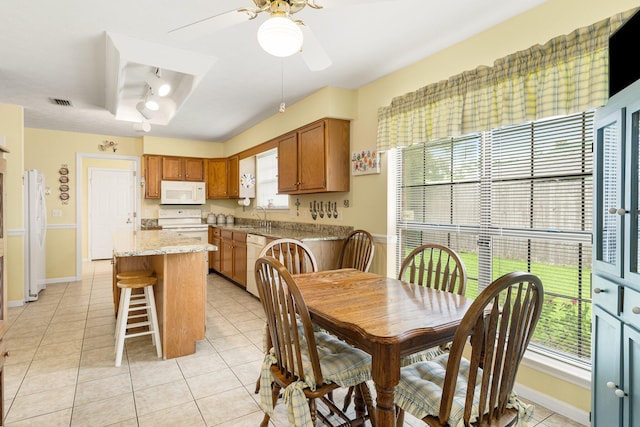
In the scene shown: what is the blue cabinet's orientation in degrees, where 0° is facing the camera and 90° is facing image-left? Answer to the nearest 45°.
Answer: approximately 45°

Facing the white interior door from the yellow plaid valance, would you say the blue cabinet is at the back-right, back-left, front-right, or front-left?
back-left

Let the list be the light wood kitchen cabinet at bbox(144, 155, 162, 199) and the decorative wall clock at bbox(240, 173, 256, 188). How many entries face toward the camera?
2

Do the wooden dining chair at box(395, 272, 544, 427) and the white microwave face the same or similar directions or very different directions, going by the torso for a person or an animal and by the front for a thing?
very different directions

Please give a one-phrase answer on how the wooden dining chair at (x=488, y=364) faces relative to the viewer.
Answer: facing away from the viewer and to the left of the viewer

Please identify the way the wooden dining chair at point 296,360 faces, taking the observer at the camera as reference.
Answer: facing away from the viewer and to the right of the viewer

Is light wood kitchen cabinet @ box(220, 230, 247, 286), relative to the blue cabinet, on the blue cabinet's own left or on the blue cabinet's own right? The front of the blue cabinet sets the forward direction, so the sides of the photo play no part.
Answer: on the blue cabinet's own right

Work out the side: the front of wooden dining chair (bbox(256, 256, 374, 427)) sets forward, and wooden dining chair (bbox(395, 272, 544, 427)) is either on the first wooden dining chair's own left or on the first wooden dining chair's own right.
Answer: on the first wooden dining chair's own right

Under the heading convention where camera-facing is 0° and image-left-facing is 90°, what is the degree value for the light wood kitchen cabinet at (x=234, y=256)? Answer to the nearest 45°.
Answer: approximately 45°
